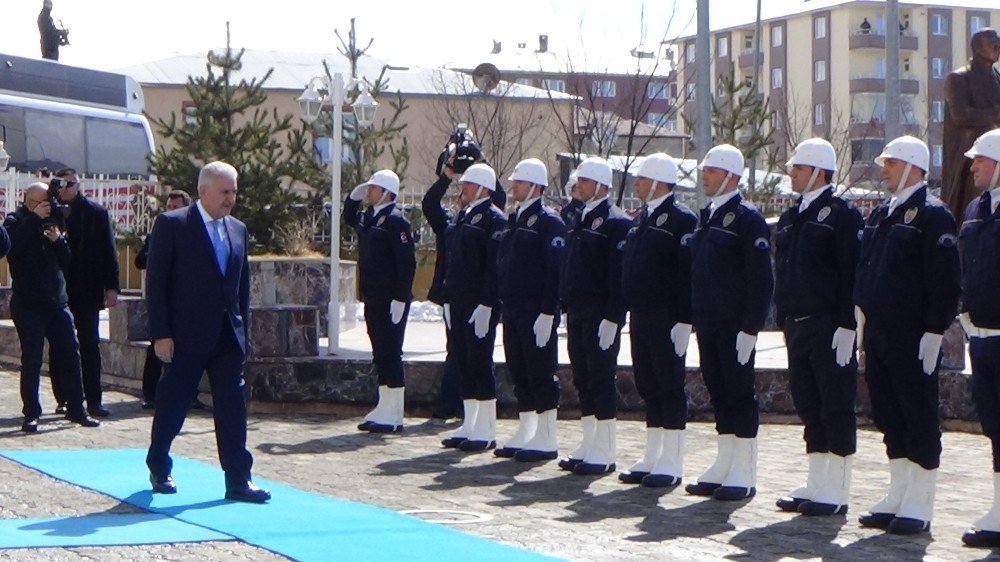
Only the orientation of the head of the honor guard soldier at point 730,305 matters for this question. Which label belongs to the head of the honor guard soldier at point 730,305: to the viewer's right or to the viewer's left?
to the viewer's left

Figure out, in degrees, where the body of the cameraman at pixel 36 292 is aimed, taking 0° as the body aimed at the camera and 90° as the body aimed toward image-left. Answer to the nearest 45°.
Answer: approximately 315°

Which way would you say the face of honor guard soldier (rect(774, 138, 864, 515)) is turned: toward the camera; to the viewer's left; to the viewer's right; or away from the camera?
to the viewer's left

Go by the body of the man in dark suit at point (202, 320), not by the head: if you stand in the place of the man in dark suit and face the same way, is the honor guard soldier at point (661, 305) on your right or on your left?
on your left

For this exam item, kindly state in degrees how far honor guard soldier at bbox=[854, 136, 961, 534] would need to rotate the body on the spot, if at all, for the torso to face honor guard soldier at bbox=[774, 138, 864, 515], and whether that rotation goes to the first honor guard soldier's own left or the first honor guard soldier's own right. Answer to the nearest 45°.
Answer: approximately 90° to the first honor guard soldier's own right

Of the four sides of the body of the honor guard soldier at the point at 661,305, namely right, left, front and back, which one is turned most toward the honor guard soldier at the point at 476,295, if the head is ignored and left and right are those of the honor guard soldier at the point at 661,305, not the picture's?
right

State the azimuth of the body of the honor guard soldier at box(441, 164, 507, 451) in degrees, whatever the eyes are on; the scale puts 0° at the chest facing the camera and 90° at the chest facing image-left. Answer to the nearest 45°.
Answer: approximately 45°

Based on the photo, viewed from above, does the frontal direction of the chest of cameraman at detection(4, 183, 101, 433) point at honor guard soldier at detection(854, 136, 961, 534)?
yes

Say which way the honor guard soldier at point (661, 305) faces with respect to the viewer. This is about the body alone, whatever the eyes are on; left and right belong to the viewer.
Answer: facing the viewer and to the left of the viewer

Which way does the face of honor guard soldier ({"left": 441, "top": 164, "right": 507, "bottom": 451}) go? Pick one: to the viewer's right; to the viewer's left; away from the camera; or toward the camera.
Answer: to the viewer's left

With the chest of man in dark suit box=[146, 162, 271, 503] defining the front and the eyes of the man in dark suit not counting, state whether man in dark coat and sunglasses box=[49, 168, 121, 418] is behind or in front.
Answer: behind
